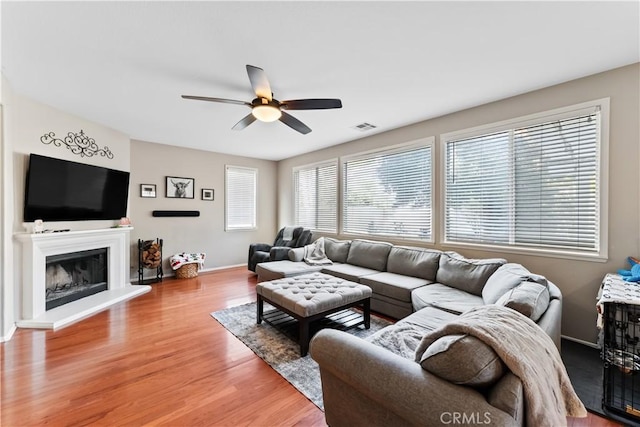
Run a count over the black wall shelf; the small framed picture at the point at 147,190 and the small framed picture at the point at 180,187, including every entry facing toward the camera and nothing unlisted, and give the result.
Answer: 3

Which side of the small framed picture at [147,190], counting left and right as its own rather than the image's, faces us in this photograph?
front

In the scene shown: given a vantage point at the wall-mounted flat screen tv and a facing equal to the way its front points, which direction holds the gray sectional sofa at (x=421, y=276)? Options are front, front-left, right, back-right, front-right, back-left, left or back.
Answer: front

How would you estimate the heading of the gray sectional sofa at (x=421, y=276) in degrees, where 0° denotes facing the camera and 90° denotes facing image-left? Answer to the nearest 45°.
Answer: approximately 45°

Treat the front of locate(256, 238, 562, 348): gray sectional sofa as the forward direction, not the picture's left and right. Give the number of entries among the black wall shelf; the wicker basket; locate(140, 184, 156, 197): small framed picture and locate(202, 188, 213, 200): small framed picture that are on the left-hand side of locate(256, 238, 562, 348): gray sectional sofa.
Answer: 0

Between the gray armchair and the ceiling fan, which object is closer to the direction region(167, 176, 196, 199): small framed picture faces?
the ceiling fan

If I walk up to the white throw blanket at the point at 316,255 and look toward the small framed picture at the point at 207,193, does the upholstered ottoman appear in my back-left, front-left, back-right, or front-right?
back-left

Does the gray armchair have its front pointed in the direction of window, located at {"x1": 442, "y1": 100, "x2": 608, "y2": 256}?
no

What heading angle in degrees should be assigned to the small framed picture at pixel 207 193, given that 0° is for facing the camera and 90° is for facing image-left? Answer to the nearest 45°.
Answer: approximately 0°

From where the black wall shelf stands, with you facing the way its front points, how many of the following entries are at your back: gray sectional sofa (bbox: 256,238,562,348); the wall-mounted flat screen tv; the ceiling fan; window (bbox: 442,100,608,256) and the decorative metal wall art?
0

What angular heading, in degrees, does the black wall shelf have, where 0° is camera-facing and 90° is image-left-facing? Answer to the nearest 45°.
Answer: approximately 0°

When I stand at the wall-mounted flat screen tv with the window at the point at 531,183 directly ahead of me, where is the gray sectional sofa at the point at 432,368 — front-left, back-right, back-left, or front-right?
front-right

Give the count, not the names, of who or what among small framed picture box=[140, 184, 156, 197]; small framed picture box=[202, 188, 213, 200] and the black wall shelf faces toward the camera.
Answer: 3
